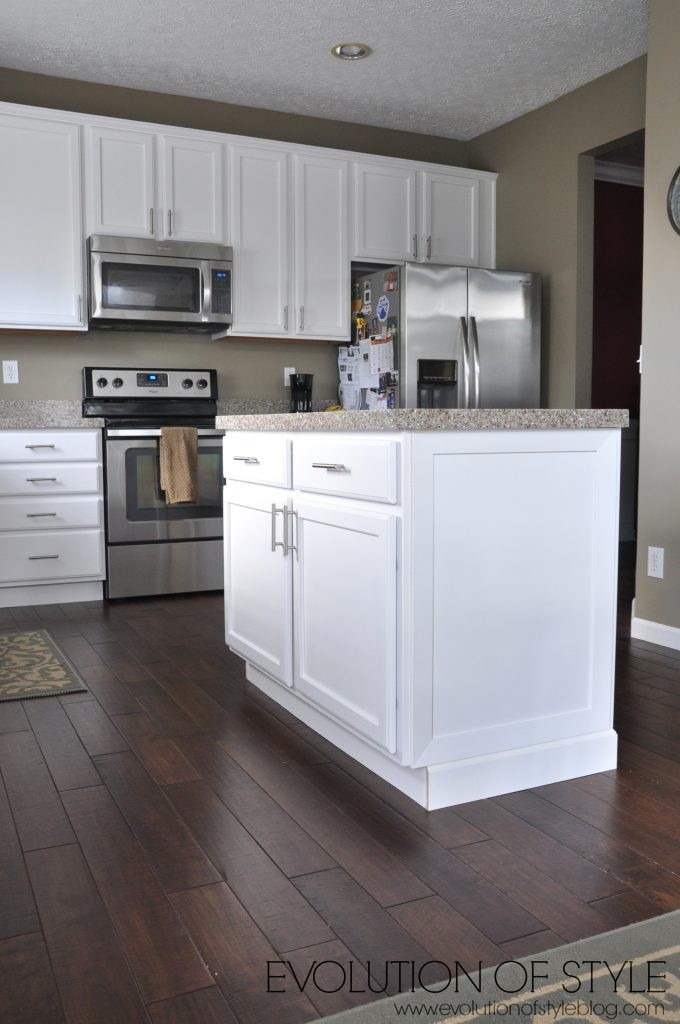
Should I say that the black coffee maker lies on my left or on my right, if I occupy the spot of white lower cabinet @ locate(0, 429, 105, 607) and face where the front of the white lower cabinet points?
on my left

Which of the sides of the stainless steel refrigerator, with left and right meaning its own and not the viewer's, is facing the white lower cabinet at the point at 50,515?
right

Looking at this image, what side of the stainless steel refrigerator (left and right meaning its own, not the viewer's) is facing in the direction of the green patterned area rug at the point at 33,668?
right

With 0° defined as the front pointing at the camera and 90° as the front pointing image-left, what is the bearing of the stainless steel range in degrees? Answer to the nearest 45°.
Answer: approximately 0°

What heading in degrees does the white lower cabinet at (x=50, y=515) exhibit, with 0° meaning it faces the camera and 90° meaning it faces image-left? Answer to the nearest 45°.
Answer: approximately 0°
